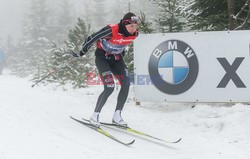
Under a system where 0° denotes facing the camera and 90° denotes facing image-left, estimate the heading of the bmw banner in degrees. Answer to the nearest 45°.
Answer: approximately 0°

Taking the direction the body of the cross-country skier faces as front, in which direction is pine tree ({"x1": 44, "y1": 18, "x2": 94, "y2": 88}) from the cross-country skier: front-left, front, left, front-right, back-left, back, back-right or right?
back-left

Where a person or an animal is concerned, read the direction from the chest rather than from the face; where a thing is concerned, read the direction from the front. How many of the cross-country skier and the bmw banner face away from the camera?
0

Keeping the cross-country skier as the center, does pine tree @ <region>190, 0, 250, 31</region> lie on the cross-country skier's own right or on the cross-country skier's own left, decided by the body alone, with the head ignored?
on the cross-country skier's own left

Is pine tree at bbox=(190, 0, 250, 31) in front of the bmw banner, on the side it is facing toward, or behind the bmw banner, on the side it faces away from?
behind

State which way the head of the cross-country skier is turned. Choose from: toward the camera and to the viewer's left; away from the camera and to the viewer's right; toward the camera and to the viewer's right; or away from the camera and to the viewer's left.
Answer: toward the camera and to the viewer's right

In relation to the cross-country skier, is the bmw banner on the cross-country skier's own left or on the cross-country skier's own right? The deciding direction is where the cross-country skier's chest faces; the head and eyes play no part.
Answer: on the cross-country skier's own left

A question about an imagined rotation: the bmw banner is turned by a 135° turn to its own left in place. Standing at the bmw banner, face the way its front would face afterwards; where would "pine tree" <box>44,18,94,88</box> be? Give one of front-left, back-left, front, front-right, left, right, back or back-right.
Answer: left
